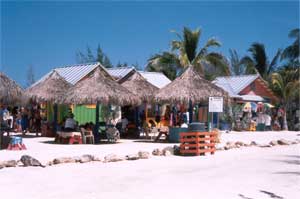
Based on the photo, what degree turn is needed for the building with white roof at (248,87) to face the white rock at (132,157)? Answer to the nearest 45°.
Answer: approximately 45° to its right

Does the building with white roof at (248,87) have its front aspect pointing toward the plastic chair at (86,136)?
no

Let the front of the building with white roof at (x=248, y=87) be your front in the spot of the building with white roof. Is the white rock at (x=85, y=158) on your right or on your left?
on your right

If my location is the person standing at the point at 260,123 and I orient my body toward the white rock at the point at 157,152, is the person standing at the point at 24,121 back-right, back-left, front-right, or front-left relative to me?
front-right

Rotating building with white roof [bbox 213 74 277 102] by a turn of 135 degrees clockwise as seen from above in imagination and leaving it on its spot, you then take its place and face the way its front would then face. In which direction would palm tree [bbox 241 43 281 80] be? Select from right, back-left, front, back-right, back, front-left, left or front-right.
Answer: right

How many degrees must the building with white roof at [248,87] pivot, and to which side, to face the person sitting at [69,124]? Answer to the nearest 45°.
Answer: approximately 45° to its right

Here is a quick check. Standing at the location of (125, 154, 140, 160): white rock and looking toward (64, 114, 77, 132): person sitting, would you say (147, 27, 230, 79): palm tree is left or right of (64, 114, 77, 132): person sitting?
right

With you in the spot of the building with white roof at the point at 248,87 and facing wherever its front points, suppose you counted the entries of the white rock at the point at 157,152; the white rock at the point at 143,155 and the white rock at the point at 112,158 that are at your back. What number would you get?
0

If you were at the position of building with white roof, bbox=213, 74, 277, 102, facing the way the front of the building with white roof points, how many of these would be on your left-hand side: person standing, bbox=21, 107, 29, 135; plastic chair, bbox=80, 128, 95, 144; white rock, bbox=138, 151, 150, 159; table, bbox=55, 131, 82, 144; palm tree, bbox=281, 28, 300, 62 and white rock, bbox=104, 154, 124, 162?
1

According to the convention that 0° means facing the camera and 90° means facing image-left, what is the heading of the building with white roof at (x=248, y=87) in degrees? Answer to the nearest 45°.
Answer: approximately 315°

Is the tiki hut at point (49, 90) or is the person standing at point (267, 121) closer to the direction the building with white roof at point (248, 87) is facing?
the person standing

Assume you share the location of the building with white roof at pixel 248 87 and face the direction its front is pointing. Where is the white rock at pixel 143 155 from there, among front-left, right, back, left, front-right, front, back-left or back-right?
front-right

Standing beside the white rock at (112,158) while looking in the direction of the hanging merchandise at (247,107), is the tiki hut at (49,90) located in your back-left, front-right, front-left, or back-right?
front-left

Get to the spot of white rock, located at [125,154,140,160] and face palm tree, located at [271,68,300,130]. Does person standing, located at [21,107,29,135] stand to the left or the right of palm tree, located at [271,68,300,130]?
left

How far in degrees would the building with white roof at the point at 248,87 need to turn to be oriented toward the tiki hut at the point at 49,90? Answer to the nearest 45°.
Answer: approximately 90° to its right

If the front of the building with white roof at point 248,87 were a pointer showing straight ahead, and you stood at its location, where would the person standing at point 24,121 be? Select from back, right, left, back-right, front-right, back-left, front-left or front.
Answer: right

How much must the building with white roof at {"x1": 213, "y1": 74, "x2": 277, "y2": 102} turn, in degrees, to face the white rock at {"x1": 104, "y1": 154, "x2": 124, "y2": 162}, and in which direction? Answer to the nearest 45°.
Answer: approximately 45° to its right

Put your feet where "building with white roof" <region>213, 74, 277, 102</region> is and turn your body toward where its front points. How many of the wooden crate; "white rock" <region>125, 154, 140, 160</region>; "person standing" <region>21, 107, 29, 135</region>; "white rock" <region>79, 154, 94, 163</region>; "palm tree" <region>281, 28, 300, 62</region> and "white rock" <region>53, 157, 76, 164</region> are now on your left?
1

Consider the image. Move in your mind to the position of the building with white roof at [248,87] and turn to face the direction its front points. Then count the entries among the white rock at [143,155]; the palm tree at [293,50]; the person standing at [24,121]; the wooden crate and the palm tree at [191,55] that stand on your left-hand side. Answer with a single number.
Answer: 1
